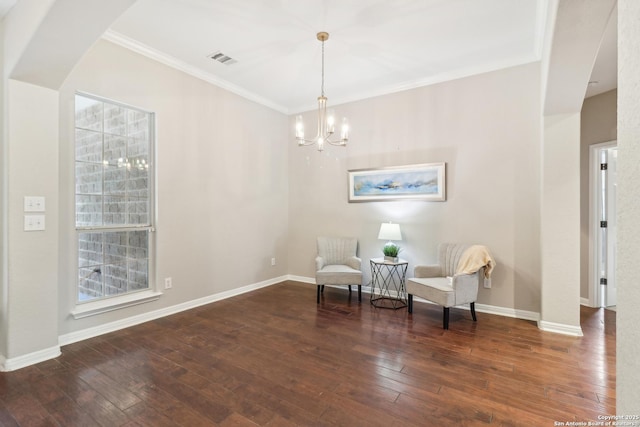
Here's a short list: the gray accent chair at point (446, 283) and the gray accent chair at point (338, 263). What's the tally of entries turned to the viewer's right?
0

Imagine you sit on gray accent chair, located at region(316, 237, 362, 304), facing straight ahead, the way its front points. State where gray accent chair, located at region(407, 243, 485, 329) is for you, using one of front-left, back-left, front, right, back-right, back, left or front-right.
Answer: front-left

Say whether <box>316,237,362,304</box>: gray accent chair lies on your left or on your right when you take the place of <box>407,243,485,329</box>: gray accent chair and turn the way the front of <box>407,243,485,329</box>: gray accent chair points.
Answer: on your right

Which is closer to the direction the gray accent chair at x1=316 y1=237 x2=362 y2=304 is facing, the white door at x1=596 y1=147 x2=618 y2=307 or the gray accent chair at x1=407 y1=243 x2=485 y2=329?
the gray accent chair

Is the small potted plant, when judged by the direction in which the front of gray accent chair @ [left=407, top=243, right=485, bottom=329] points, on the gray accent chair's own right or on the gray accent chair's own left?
on the gray accent chair's own right

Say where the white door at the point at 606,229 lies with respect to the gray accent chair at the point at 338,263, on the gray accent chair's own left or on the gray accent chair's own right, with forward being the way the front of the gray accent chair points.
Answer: on the gray accent chair's own left
